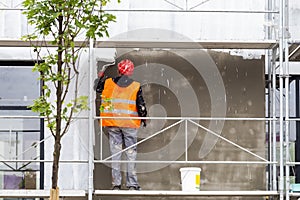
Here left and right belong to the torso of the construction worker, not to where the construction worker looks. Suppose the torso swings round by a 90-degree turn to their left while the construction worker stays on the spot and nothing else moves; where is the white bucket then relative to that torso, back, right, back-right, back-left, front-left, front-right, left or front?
back

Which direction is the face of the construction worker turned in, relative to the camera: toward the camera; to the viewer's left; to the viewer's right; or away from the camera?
away from the camera

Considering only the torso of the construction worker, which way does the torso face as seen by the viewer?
away from the camera
